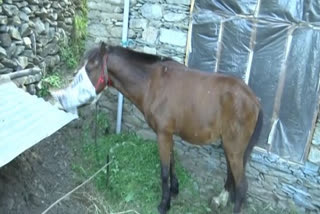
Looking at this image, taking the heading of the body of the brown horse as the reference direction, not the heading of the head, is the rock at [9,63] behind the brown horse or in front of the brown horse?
in front

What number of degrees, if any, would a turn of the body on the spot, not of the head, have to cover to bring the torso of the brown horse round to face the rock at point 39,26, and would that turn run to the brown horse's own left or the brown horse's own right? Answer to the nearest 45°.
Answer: approximately 45° to the brown horse's own right

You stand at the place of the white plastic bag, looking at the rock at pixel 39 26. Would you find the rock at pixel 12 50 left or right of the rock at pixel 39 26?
left

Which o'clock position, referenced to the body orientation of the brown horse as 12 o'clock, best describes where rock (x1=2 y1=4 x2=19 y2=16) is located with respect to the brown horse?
The rock is roughly at 12 o'clock from the brown horse.

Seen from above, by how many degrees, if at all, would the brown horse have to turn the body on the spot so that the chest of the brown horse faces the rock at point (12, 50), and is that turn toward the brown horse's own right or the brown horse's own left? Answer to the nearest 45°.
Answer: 0° — it already faces it

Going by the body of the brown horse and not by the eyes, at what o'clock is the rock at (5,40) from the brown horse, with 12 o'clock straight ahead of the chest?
The rock is roughly at 12 o'clock from the brown horse.

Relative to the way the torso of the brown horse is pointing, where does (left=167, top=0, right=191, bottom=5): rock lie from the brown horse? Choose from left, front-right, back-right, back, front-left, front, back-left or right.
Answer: right

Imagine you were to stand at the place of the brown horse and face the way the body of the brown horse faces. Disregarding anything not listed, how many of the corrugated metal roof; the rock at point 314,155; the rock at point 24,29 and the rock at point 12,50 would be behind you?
1

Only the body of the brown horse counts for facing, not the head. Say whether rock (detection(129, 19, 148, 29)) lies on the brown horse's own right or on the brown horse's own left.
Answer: on the brown horse's own right

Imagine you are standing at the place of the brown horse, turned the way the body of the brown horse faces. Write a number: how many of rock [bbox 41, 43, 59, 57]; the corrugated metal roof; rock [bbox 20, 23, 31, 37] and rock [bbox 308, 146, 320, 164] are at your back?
1

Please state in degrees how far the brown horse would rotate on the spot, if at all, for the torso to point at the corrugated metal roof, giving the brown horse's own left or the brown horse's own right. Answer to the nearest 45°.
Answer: approximately 45° to the brown horse's own left

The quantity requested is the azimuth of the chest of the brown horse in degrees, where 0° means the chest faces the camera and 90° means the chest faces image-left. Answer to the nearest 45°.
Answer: approximately 90°

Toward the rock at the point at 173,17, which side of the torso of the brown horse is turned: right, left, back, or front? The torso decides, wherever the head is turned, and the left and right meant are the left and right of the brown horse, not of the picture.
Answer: right
